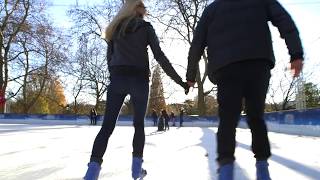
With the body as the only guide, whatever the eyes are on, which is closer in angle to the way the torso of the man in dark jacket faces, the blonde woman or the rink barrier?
the rink barrier

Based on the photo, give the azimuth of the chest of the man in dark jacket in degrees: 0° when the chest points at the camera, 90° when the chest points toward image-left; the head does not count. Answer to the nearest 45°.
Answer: approximately 180°

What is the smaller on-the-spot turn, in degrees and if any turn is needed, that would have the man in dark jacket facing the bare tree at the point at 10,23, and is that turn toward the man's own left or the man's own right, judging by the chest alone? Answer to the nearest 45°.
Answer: approximately 45° to the man's own left

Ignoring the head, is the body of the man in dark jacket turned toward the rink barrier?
yes
